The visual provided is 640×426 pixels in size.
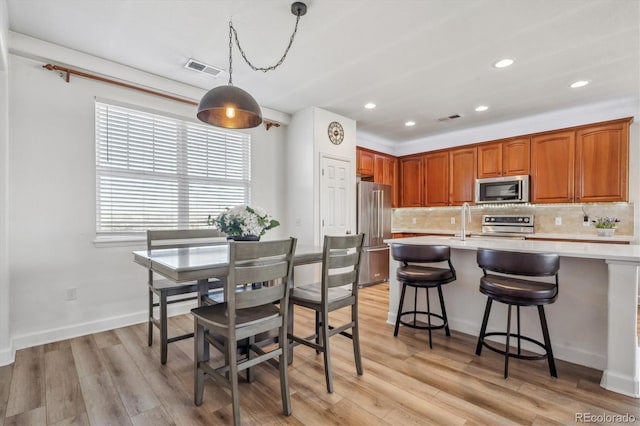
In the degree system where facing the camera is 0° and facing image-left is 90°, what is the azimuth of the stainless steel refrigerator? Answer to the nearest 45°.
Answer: approximately 315°

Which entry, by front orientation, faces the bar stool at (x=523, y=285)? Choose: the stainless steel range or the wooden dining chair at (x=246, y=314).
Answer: the stainless steel range

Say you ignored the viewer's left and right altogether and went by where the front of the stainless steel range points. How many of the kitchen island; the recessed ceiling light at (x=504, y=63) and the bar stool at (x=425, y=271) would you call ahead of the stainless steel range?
3

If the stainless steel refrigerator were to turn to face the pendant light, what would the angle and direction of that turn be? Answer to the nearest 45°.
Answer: approximately 45° to its right

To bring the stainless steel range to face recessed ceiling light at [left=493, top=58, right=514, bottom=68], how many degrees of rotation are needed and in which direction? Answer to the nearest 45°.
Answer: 0° — it already faces it

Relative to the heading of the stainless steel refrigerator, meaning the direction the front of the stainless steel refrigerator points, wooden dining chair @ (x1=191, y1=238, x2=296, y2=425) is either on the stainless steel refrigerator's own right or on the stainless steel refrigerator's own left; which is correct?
on the stainless steel refrigerator's own right

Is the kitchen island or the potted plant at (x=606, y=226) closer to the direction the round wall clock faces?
the kitchen island
